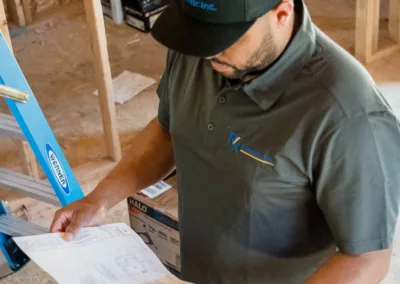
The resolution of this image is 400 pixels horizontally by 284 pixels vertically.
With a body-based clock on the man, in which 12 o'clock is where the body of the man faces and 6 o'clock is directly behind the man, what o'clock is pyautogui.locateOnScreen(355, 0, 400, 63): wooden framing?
The wooden framing is roughly at 5 o'clock from the man.

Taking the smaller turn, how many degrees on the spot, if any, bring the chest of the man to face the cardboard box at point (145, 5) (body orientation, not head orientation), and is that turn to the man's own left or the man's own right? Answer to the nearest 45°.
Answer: approximately 135° to the man's own right

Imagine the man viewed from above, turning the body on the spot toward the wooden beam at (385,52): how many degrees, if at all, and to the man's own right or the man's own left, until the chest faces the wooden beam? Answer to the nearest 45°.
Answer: approximately 135° to the man's own right

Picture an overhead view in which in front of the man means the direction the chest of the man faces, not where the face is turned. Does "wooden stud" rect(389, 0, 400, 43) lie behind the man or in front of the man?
behind

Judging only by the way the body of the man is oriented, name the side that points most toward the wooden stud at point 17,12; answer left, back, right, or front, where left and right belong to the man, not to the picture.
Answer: right

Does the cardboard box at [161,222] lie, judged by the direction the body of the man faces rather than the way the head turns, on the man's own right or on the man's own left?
on the man's own right

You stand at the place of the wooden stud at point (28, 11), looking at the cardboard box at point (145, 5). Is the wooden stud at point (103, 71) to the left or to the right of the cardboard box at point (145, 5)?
right

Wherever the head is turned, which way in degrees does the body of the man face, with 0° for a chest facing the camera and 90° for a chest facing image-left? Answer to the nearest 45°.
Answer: approximately 45°

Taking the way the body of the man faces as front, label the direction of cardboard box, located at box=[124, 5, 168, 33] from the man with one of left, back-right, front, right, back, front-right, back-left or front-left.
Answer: back-right

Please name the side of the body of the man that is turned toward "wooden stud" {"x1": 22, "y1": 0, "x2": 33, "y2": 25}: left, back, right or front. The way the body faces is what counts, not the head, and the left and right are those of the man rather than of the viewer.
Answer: right

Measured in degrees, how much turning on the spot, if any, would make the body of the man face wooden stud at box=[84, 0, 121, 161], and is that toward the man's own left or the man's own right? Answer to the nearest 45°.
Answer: approximately 135° to the man's own right

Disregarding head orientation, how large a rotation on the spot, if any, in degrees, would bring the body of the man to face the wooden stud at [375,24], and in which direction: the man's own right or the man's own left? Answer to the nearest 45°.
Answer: approximately 135° to the man's own right
